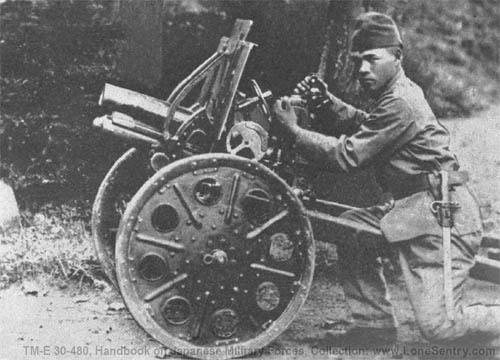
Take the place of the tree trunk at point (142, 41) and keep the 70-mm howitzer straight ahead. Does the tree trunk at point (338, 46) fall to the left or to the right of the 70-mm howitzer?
left

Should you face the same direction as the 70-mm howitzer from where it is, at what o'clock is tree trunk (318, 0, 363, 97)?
The tree trunk is roughly at 4 o'clock from the 70-mm howitzer.

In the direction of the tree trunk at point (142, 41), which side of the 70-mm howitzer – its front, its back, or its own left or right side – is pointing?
right

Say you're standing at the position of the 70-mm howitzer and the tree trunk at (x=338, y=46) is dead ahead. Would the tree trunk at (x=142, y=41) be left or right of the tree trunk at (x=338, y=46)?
left

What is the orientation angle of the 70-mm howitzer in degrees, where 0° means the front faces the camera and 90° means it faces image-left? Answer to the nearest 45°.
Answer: approximately 90°
